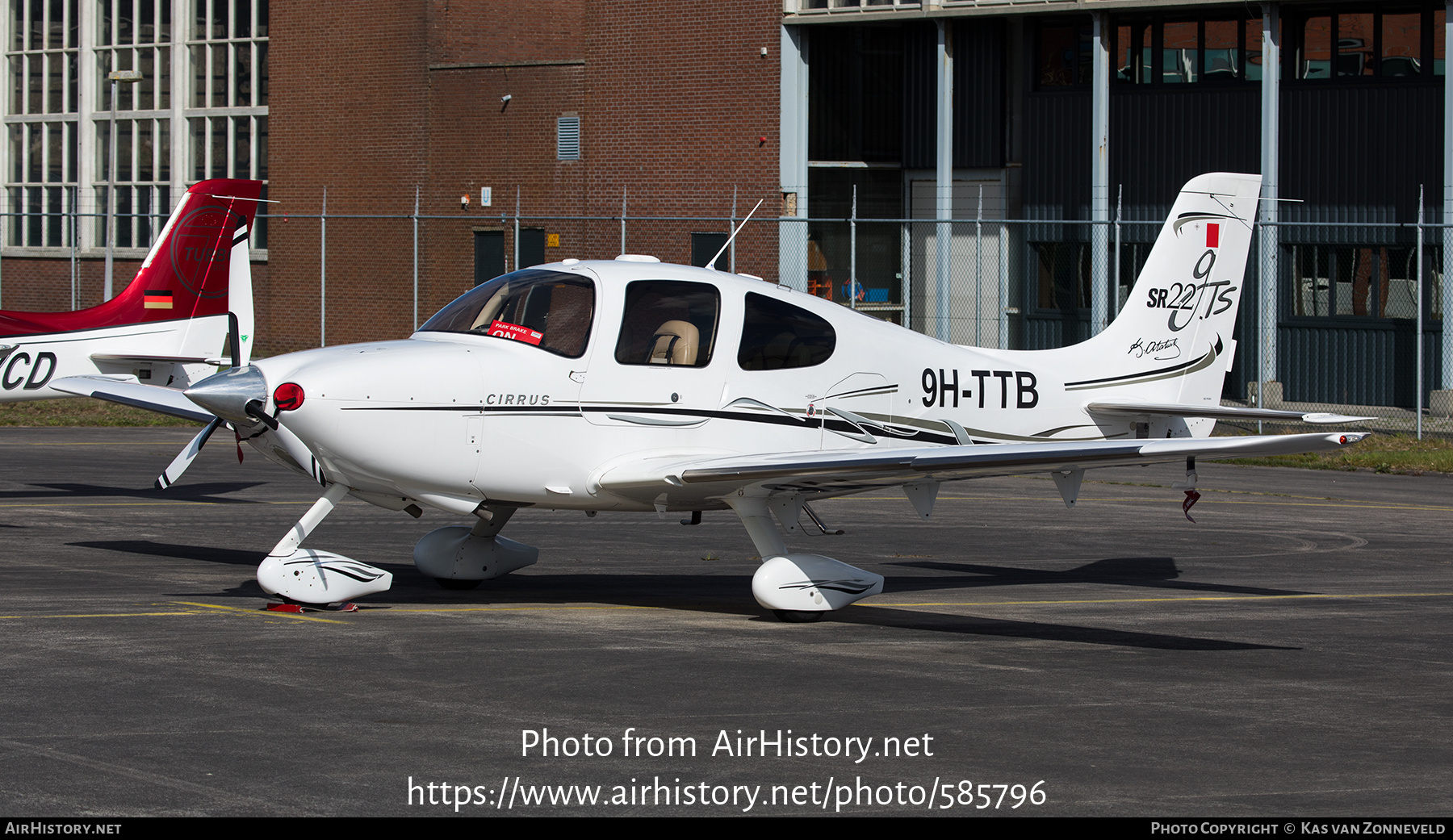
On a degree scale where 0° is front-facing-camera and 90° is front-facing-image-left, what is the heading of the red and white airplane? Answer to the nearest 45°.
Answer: approximately 90°

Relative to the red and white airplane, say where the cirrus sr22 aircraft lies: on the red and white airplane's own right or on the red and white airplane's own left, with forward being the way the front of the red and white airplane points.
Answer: on the red and white airplane's own left
